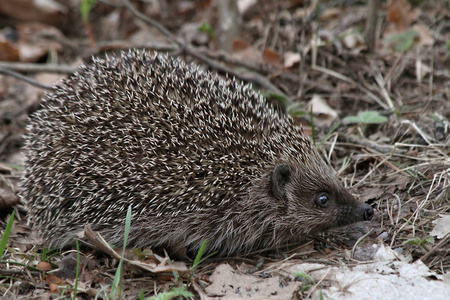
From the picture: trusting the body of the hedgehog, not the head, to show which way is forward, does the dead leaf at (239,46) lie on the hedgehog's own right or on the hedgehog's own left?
on the hedgehog's own left

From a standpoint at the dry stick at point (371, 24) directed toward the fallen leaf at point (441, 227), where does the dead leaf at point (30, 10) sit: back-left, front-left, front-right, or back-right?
back-right

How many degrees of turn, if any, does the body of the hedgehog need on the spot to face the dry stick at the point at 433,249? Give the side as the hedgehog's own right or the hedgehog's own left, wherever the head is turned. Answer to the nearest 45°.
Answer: approximately 45° to the hedgehog's own right

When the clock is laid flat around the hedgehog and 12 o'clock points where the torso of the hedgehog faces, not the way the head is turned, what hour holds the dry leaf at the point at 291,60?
The dry leaf is roughly at 10 o'clock from the hedgehog.

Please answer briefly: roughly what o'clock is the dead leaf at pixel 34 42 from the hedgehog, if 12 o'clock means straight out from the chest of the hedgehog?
The dead leaf is roughly at 8 o'clock from the hedgehog.

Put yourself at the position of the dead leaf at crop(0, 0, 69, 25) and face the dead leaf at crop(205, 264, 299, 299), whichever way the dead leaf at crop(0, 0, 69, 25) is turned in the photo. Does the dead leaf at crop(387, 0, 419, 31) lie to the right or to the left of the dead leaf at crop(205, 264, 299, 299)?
left

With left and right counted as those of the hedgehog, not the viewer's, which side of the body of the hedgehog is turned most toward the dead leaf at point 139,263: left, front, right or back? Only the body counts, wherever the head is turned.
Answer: right

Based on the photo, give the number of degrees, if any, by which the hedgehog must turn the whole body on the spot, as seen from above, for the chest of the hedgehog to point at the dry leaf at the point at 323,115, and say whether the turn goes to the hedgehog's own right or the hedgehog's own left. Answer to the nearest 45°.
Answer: approximately 45° to the hedgehog's own left

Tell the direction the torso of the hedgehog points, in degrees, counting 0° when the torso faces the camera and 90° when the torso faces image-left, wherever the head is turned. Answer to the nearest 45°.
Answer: approximately 270°

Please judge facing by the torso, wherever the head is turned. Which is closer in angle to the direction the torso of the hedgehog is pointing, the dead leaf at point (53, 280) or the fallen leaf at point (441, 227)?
the fallen leaf

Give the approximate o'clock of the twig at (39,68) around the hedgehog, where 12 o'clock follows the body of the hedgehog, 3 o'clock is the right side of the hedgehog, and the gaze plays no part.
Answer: The twig is roughly at 8 o'clock from the hedgehog.

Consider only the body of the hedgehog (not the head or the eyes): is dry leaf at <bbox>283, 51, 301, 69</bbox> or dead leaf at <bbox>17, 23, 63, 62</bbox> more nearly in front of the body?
the dry leaf

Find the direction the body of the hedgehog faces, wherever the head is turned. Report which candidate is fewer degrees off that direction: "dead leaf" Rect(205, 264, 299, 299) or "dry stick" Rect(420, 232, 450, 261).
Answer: the dry stick

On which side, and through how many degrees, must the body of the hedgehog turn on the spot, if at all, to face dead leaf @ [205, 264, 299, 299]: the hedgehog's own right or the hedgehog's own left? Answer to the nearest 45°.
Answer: approximately 45° to the hedgehog's own right

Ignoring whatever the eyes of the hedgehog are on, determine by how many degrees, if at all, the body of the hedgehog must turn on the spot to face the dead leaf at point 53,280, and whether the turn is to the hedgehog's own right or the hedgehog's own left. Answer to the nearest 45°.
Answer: approximately 135° to the hedgehog's own right
